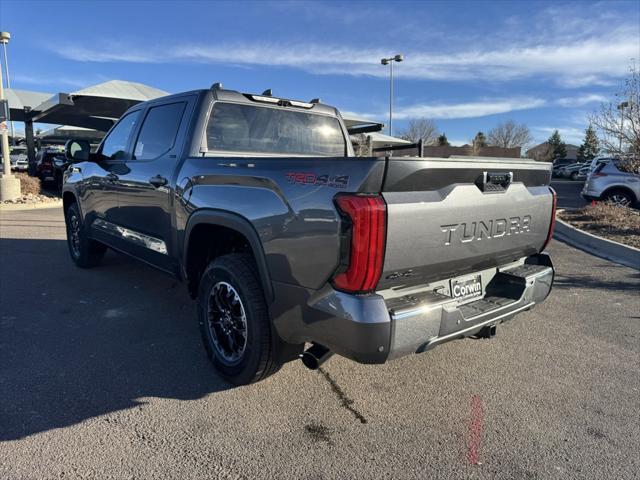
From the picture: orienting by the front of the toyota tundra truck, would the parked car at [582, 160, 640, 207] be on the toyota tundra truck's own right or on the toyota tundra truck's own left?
on the toyota tundra truck's own right

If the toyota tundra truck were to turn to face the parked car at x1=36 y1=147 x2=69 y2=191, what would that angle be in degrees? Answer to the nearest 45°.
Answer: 0° — it already faces it

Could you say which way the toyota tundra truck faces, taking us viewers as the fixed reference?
facing away from the viewer and to the left of the viewer

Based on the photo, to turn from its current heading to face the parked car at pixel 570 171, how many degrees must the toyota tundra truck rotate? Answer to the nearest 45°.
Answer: approximately 90° to its right
